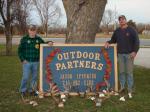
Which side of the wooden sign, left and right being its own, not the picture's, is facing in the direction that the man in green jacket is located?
right

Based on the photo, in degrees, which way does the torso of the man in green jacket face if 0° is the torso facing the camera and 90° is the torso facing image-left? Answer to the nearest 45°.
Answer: approximately 0°

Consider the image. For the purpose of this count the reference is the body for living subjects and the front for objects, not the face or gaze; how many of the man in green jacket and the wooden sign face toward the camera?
2

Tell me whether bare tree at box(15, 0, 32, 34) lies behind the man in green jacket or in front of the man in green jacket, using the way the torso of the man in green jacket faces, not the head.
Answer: behind

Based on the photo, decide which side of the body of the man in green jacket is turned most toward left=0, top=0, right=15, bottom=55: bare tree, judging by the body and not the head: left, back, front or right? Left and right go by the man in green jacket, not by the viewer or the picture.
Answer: back

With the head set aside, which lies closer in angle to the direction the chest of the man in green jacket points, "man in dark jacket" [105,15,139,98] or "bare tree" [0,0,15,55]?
the man in dark jacket

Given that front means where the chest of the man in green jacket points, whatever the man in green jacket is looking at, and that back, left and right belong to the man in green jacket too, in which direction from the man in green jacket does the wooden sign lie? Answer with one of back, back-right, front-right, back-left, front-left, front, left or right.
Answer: left

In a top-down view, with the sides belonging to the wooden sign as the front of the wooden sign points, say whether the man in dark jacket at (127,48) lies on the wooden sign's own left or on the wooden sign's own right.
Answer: on the wooden sign's own left

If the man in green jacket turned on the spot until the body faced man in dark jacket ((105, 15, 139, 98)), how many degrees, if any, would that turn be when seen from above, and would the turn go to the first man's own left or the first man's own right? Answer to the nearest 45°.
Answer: approximately 90° to the first man's own left
